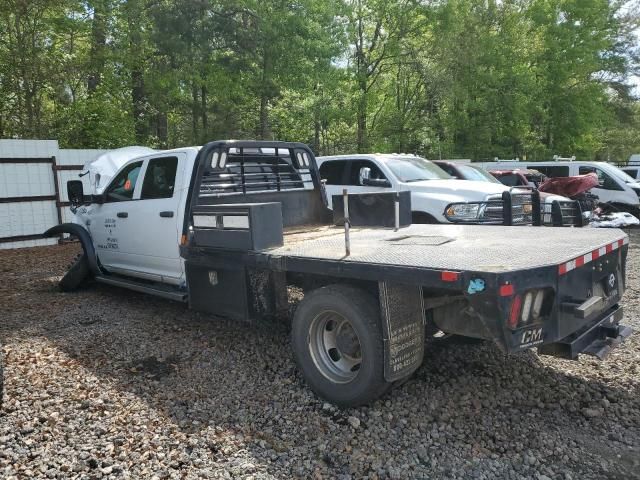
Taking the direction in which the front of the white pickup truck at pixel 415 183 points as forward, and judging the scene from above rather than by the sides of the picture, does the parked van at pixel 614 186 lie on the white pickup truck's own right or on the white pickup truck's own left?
on the white pickup truck's own left

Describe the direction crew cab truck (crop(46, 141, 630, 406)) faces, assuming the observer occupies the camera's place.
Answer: facing away from the viewer and to the left of the viewer

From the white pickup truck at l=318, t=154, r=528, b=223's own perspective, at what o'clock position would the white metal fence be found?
The white metal fence is roughly at 5 o'clock from the white pickup truck.

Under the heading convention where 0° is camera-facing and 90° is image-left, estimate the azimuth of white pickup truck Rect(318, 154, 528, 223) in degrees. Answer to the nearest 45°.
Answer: approximately 315°

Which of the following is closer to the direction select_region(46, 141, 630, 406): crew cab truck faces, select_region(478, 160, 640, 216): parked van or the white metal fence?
the white metal fence

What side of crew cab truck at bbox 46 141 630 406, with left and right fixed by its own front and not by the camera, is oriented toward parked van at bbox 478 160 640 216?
right

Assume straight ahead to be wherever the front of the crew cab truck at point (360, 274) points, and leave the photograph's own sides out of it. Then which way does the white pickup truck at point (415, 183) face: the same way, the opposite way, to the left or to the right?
the opposite way

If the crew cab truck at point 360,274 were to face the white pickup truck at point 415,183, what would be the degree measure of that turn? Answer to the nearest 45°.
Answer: approximately 45° to its right

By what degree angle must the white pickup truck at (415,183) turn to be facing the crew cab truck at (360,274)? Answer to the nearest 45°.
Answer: approximately 45° to its right
